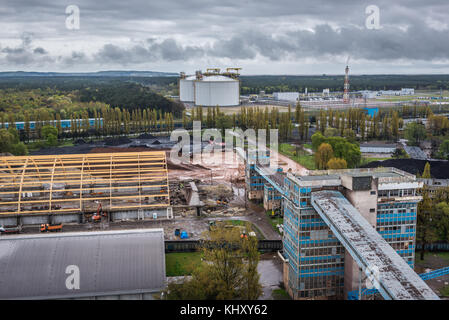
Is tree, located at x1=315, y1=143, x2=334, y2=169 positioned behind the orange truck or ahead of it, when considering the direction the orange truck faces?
behind

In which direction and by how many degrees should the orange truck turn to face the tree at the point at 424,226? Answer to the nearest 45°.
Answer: approximately 135° to its left

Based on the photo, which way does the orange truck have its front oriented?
to the viewer's left

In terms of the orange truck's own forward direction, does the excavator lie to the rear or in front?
to the rear

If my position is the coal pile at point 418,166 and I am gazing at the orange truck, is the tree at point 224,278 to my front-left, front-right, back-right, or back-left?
front-left

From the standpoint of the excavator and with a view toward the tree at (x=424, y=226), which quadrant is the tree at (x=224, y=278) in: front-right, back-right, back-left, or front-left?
front-right

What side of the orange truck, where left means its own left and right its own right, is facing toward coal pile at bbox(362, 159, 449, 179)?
back
